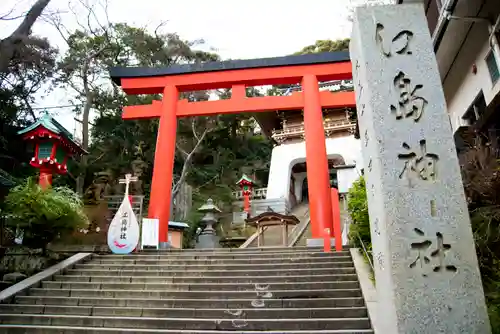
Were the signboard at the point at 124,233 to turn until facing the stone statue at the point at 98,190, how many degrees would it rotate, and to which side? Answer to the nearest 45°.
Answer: approximately 180°

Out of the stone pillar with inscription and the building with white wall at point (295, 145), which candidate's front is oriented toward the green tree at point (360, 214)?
the building with white wall

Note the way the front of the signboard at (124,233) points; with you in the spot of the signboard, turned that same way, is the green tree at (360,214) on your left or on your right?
on your left

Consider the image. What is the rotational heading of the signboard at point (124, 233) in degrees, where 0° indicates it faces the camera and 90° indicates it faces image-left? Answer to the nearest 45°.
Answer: approximately 0°

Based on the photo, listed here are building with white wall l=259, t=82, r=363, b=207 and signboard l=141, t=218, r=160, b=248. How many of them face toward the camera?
2
